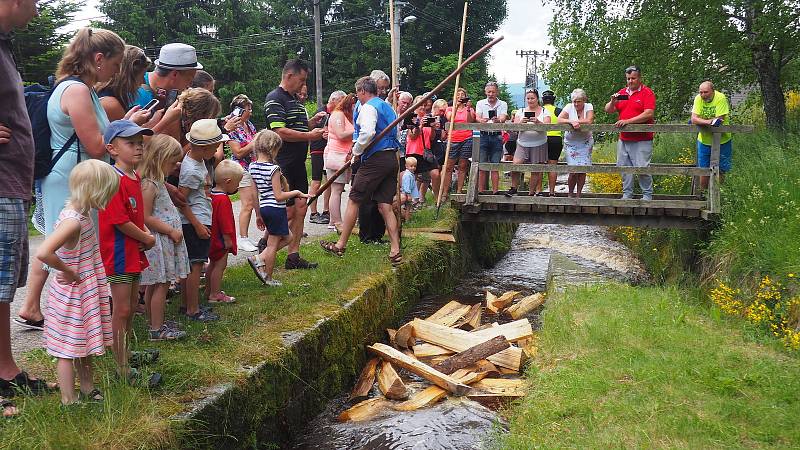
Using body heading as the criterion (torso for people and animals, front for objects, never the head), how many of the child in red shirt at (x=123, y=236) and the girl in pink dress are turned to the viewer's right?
2

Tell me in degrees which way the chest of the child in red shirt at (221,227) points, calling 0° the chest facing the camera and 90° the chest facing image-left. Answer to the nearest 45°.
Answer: approximately 270°

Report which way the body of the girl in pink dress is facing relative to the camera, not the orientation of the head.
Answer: to the viewer's right

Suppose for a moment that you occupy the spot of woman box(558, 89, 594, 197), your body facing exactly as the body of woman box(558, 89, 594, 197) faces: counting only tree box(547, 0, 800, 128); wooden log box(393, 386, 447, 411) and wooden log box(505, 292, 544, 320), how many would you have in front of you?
2

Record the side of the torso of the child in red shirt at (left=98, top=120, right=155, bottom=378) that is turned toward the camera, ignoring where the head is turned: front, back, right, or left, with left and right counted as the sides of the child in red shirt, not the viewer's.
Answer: right

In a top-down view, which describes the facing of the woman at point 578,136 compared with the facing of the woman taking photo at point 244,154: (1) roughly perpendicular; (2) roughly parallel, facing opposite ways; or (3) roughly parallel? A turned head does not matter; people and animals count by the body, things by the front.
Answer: roughly perpendicular

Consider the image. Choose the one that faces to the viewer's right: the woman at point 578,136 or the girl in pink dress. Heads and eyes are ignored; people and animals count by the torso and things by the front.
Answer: the girl in pink dress

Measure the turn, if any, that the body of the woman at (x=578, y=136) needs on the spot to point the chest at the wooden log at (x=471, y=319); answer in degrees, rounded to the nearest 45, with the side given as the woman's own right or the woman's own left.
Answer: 0° — they already face it

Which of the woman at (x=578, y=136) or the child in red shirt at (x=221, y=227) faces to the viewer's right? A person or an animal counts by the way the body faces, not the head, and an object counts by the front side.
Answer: the child in red shirt

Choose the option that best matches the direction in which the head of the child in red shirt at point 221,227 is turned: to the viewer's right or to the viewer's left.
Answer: to the viewer's right

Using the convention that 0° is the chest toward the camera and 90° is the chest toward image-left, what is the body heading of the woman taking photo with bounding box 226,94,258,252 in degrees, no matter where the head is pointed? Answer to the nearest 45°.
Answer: approximately 315°

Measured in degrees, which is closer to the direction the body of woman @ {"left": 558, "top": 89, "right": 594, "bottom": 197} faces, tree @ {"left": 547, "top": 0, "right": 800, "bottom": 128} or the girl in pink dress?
the girl in pink dress

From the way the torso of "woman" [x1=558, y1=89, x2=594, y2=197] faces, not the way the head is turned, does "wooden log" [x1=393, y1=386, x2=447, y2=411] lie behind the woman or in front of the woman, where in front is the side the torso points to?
in front
